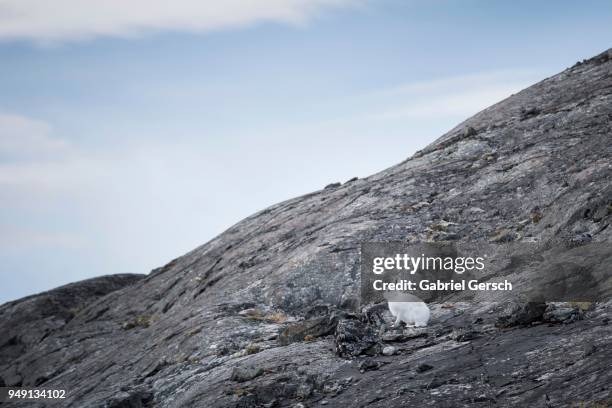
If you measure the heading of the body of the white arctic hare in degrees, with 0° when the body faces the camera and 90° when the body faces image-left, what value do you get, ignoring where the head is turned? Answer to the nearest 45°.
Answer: approximately 90°
